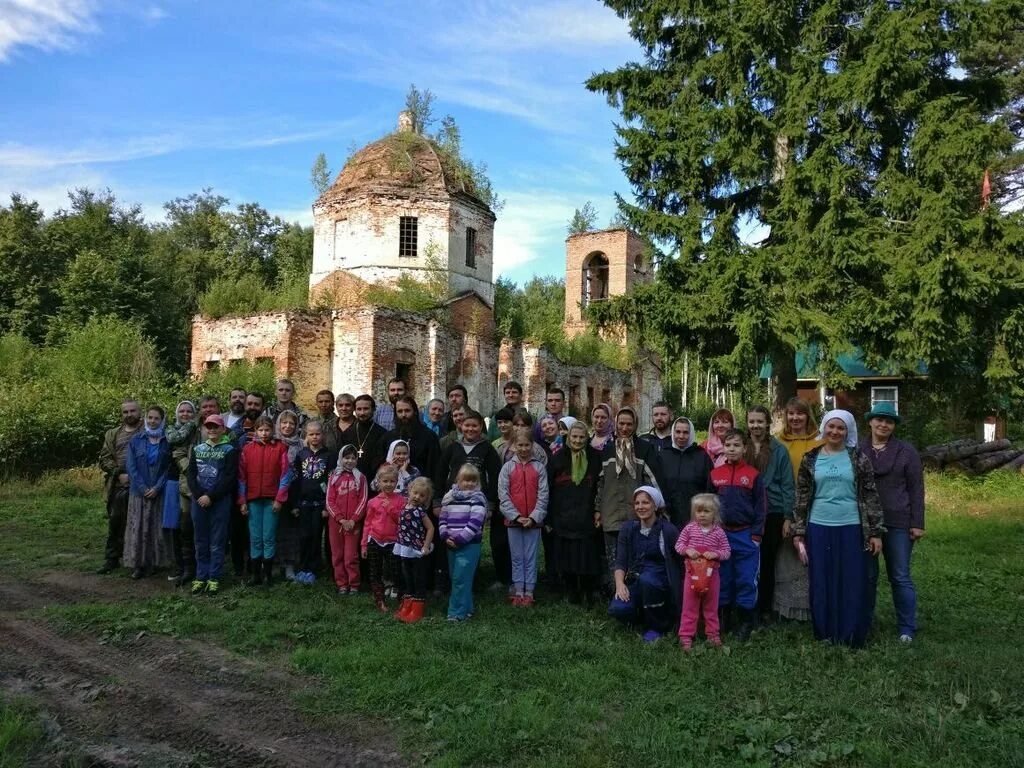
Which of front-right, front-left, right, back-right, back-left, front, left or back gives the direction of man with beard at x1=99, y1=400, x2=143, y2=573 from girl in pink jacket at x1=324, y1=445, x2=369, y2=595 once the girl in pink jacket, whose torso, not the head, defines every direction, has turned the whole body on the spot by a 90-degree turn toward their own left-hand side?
back-left

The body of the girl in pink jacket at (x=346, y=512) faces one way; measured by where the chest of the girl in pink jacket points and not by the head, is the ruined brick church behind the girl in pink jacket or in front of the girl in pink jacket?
behind

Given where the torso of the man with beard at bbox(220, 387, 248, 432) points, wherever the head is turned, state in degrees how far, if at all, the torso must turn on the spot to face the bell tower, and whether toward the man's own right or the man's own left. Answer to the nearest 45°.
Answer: approximately 135° to the man's own left

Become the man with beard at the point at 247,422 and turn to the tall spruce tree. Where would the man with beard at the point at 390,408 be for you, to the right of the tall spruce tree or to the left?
right

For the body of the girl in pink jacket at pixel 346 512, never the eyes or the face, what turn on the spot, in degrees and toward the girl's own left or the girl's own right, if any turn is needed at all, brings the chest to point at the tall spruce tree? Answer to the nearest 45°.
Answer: approximately 135° to the girl's own left

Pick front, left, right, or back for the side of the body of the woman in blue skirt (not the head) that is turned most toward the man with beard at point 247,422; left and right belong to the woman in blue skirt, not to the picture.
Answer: right
